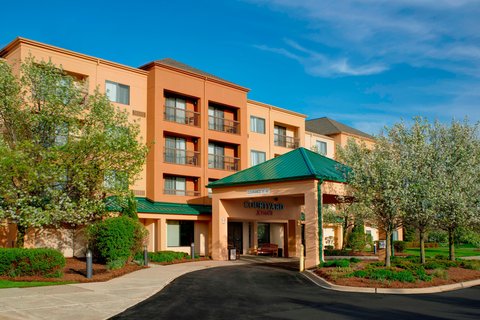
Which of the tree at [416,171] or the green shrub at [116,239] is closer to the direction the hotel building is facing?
the tree

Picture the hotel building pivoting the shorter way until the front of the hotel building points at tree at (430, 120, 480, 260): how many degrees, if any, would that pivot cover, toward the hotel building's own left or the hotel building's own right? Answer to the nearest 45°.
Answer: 0° — it already faces it

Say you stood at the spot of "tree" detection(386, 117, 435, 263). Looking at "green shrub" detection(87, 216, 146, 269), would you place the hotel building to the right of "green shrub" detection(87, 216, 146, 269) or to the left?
right

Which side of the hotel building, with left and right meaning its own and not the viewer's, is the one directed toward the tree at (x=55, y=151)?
right

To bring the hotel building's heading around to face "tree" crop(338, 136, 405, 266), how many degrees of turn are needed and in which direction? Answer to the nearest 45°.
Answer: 0° — it already faces it

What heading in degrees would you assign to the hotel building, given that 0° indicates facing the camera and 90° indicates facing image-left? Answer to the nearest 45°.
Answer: approximately 315°
